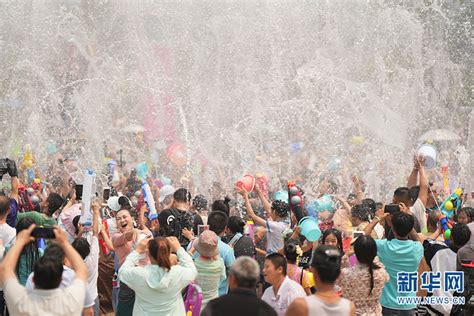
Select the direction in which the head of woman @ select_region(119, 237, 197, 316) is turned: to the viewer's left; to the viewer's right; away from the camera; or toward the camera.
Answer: away from the camera

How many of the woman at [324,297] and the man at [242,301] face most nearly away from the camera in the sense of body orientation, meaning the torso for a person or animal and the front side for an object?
2

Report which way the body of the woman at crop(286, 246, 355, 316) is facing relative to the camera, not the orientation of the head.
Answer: away from the camera

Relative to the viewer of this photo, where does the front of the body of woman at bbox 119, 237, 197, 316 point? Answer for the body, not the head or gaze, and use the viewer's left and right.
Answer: facing away from the viewer

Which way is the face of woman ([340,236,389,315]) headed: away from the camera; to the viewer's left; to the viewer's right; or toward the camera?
away from the camera

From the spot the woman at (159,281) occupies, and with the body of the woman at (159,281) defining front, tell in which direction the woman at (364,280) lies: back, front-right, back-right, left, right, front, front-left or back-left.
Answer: right

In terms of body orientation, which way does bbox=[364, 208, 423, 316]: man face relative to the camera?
away from the camera

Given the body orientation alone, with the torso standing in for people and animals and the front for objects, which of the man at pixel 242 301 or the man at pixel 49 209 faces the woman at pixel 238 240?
the man at pixel 242 301

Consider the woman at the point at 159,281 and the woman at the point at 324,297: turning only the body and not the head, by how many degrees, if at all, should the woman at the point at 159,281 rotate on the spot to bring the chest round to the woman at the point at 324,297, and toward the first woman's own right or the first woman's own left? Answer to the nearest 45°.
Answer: approximately 135° to the first woman's own right

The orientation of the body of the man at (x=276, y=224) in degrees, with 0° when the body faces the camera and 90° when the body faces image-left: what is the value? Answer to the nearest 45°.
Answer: approximately 135°

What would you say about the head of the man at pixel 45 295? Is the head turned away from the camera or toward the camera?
away from the camera

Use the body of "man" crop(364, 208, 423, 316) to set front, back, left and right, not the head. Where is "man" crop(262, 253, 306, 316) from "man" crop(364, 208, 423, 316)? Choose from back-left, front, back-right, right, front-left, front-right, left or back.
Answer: back-left

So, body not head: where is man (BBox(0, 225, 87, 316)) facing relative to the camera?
away from the camera
